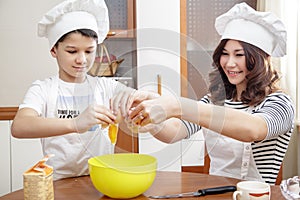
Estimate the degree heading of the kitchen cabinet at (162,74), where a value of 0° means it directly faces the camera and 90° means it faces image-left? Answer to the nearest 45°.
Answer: approximately 0°

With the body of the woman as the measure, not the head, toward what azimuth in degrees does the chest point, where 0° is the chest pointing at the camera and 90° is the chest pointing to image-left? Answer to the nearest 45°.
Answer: approximately 45°

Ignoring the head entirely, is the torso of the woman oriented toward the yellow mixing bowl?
yes
